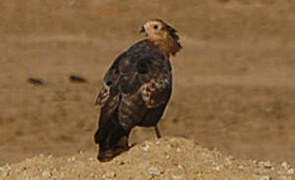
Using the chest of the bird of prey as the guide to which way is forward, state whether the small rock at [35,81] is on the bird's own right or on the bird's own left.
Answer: on the bird's own left

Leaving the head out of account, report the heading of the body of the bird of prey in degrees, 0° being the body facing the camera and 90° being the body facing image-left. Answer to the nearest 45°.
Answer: approximately 225°

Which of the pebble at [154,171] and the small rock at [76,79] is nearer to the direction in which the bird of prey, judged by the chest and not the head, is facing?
the small rock

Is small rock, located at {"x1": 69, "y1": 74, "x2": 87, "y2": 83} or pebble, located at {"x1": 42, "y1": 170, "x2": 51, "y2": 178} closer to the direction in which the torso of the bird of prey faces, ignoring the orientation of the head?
the small rock

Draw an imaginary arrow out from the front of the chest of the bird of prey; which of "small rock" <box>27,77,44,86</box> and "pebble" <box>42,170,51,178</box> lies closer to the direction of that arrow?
the small rock

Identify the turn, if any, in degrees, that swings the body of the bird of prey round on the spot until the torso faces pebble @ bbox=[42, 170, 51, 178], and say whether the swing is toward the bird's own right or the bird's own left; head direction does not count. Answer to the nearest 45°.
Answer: approximately 180°

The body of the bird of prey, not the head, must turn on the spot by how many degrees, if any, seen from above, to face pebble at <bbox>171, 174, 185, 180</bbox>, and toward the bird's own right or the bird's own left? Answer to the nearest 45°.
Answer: approximately 90° to the bird's own right

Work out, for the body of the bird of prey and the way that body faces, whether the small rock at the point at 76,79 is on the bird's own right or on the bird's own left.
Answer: on the bird's own left

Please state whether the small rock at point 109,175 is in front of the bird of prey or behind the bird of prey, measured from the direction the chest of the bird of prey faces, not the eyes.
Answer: behind

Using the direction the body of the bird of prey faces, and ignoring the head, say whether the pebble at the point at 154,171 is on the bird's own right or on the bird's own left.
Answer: on the bird's own right

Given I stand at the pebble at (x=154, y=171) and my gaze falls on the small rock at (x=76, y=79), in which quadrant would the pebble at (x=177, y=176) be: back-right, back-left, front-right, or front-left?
back-right
